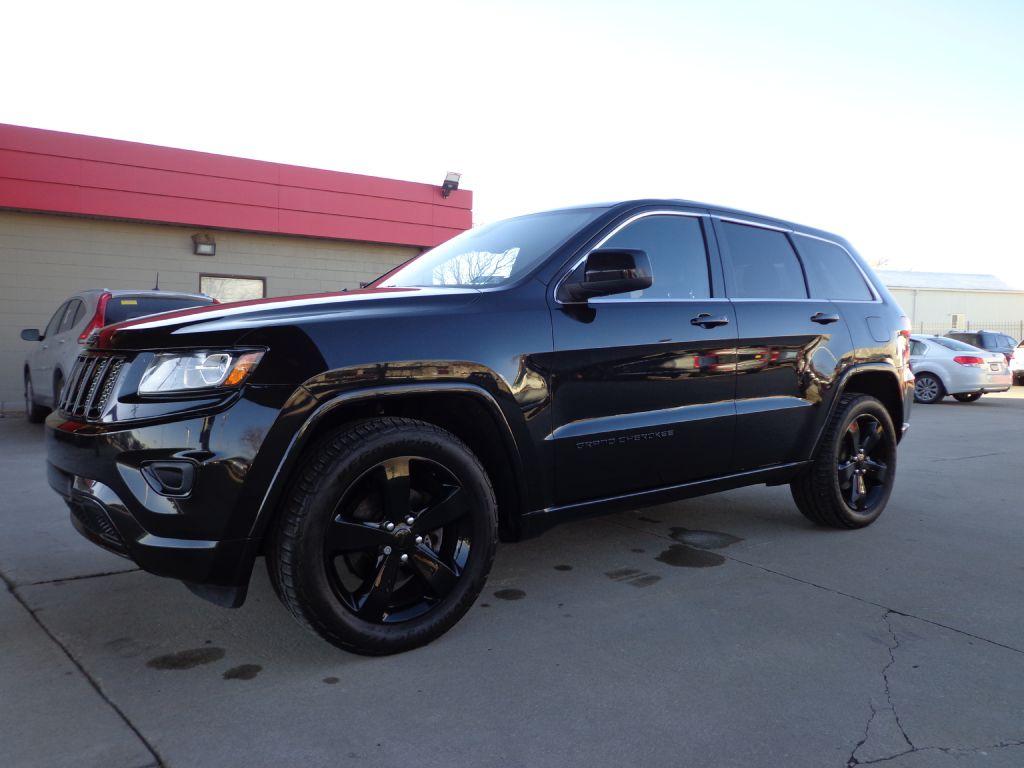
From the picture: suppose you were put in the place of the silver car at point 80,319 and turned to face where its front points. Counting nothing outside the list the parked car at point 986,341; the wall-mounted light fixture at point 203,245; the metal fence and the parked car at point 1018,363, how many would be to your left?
0

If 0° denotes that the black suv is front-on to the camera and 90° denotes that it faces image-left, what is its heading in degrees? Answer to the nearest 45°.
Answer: approximately 45°

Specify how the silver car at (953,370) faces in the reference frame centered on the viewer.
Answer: facing away from the viewer and to the left of the viewer

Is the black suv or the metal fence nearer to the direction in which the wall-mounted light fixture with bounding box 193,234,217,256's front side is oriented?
the black suv

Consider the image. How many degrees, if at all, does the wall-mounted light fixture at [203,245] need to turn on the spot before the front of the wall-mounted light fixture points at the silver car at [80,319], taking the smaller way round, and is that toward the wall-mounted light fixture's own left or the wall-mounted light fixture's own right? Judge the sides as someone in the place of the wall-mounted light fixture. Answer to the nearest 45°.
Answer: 0° — it already faces it

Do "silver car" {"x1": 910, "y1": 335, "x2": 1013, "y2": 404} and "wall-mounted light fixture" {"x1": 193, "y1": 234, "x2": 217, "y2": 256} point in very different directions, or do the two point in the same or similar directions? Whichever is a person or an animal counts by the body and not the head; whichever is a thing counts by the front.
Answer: very different directions

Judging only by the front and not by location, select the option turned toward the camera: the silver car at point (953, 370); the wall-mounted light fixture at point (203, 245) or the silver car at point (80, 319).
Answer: the wall-mounted light fixture

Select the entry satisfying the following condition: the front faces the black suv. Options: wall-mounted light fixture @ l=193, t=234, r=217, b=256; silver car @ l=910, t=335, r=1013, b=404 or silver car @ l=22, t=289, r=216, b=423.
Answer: the wall-mounted light fixture

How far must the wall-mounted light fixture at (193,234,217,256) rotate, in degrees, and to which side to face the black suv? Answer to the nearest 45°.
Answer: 0° — it already faces it

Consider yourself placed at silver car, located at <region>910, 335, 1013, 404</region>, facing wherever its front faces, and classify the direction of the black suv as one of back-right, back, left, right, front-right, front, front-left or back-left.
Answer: back-left

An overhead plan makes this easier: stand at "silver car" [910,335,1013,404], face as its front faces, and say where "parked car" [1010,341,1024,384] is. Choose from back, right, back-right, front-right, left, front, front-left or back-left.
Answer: front-right

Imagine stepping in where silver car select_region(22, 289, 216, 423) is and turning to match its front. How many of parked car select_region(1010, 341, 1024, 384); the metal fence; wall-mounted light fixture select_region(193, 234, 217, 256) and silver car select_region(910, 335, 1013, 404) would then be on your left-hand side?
0

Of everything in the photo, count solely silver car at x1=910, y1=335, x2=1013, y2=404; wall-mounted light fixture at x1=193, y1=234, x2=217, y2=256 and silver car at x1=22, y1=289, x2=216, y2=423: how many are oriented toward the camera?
1

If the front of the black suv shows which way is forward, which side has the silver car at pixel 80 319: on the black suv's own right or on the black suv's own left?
on the black suv's own right

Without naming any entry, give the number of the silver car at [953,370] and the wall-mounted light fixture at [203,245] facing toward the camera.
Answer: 1

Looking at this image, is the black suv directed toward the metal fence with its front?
no

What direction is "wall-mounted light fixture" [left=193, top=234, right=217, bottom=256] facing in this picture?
toward the camera

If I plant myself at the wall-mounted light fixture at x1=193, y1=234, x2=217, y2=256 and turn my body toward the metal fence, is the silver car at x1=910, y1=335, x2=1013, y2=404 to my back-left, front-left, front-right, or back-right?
front-right

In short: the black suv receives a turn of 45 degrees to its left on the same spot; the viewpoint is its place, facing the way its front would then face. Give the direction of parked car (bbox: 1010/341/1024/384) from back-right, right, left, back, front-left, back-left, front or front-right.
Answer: back-left

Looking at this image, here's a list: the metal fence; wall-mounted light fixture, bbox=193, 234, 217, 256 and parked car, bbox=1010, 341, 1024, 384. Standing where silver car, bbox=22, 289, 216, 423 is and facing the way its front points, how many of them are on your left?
0

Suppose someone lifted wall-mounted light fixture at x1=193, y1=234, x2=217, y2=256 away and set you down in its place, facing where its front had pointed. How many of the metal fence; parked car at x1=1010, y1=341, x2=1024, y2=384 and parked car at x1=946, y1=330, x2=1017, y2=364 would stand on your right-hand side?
0

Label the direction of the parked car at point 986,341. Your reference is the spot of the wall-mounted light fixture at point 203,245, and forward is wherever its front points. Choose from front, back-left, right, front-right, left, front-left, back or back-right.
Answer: left
